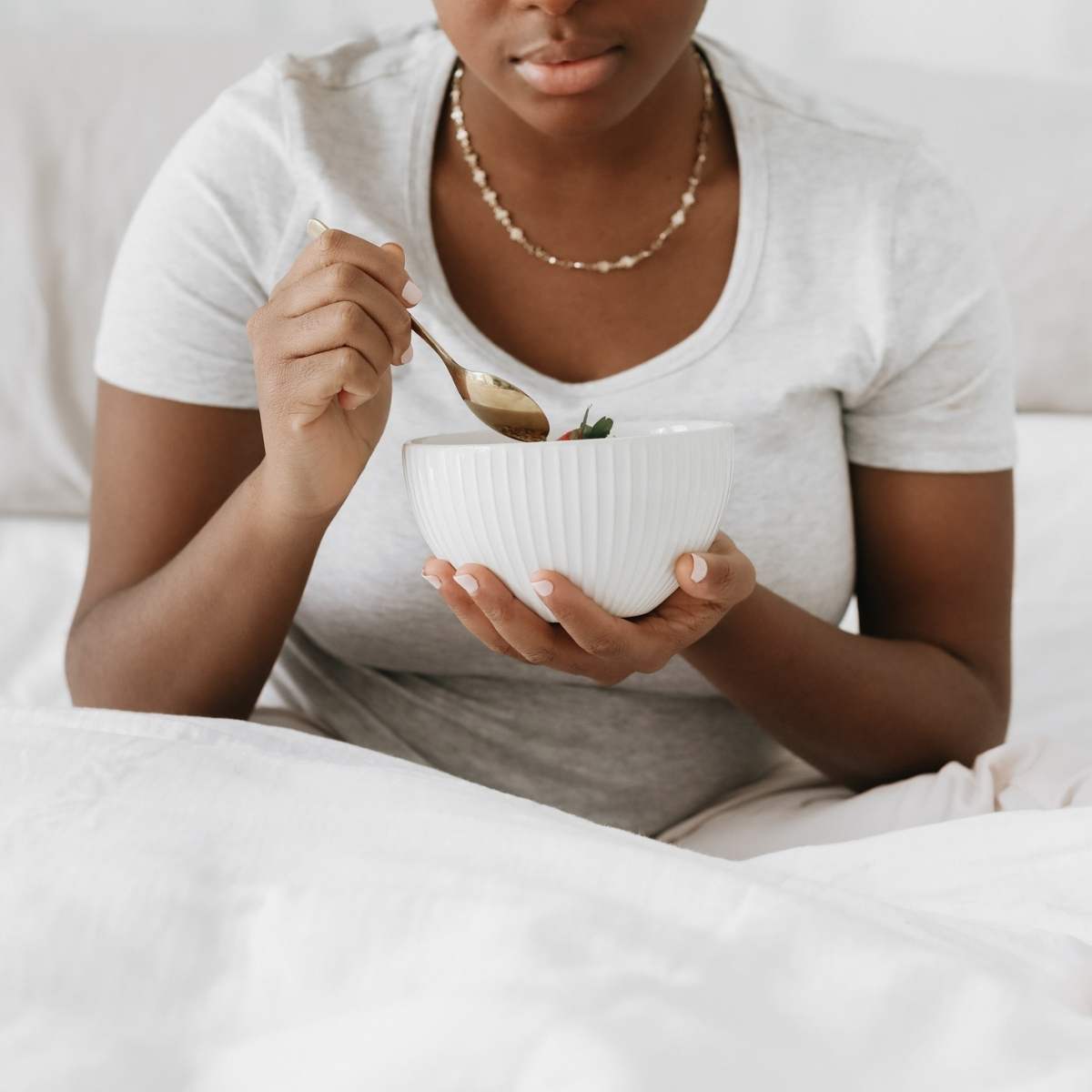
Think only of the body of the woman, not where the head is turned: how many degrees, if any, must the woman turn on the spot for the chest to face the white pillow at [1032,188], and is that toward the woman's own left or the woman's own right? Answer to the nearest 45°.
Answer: approximately 135° to the woman's own left

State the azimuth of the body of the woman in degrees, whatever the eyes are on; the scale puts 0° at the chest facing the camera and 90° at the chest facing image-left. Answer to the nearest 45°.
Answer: approximately 0°

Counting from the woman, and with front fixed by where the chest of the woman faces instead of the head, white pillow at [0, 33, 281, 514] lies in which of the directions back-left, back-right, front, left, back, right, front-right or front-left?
back-right
